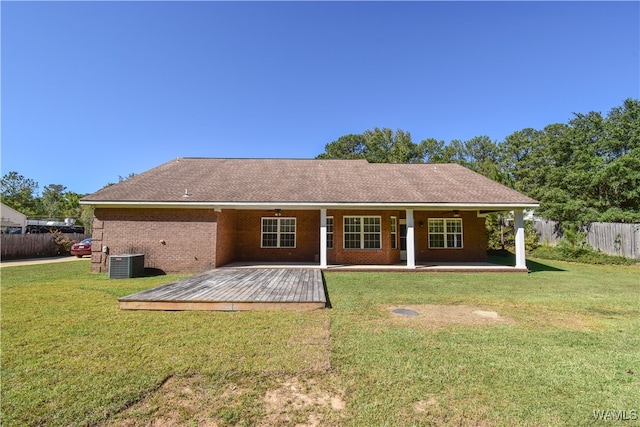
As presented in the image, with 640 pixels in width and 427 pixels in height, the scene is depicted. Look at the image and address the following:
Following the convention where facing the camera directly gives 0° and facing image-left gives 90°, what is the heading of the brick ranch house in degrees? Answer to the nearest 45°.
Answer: approximately 180°

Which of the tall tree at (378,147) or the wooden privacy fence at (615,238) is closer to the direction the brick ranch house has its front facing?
the tall tree

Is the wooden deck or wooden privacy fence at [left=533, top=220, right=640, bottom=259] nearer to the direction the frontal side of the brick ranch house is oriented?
the wooden privacy fence

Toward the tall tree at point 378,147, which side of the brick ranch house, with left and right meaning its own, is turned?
front

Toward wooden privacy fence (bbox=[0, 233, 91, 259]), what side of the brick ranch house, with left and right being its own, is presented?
left

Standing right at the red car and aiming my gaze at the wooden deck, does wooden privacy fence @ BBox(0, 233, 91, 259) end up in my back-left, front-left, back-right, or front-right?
back-right

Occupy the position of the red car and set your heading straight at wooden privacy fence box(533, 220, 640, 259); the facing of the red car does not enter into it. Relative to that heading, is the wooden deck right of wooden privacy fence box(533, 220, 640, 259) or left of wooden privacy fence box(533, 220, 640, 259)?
right

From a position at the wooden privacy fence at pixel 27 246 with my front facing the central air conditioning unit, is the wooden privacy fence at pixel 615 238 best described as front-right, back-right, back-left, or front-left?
front-left

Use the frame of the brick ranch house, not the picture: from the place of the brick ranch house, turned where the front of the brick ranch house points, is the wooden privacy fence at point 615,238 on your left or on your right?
on your right

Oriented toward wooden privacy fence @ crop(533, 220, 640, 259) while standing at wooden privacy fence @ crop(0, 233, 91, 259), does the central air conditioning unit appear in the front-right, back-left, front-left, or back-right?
front-right

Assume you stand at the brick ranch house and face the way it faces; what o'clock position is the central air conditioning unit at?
The central air conditioning unit is roughly at 8 o'clock from the brick ranch house.

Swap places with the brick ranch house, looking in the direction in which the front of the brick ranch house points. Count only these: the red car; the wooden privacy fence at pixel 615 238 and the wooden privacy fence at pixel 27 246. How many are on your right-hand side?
1

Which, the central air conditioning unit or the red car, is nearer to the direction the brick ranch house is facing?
the red car

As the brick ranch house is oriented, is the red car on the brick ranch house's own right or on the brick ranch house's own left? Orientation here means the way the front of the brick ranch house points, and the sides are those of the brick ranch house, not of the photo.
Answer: on the brick ranch house's own left
